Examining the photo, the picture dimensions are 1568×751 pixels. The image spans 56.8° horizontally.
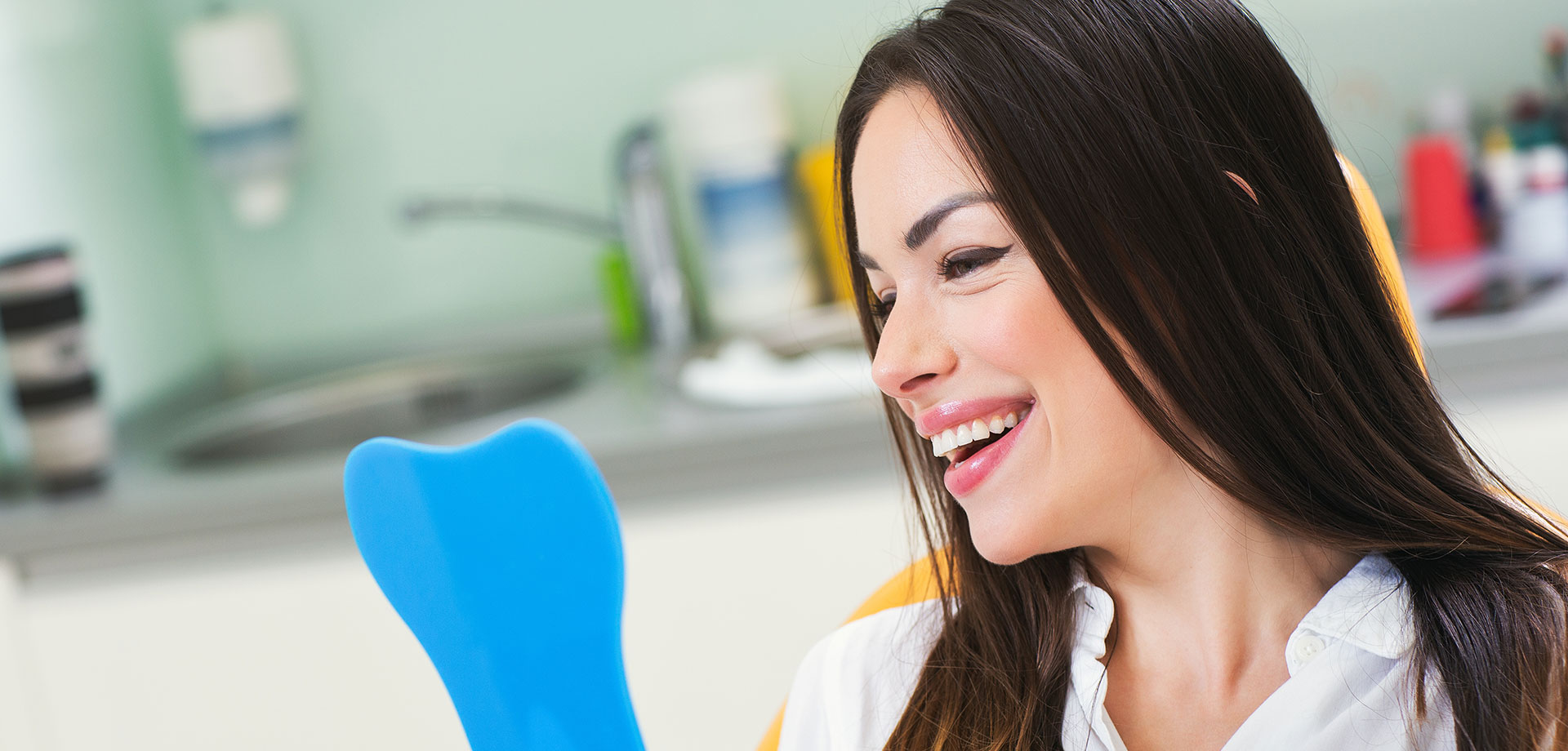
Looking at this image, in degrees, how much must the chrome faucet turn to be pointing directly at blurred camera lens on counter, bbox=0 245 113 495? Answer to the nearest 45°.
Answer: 0° — it already faces it

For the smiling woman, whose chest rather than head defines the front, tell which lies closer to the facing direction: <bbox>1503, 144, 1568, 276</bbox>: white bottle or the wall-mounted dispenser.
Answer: the wall-mounted dispenser

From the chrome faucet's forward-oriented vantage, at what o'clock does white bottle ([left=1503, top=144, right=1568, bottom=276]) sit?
The white bottle is roughly at 7 o'clock from the chrome faucet.

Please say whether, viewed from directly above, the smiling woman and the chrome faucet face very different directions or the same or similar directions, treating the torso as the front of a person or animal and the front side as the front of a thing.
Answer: same or similar directions

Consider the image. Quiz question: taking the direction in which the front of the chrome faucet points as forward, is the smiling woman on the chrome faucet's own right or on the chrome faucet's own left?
on the chrome faucet's own left

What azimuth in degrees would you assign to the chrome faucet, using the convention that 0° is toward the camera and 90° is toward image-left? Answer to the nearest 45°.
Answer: approximately 90°

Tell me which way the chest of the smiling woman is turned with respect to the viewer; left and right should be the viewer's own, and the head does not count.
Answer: facing the viewer and to the left of the viewer

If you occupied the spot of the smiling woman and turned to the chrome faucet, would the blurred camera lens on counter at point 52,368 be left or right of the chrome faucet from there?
left

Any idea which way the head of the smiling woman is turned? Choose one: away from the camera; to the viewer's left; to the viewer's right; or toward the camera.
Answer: to the viewer's left

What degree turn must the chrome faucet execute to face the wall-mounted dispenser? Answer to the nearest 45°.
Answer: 0° — it already faces it

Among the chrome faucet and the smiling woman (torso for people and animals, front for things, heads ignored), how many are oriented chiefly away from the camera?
0
